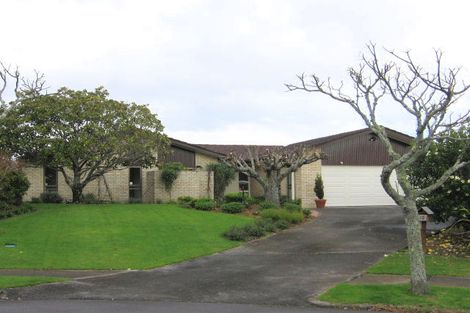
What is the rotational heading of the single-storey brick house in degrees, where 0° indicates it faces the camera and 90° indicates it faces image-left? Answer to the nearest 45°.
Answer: approximately 0°

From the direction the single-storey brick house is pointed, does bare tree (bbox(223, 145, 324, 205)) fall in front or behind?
in front

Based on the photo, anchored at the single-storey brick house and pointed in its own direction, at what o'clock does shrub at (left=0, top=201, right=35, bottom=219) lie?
The shrub is roughly at 2 o'clock from the single-storey brick house.

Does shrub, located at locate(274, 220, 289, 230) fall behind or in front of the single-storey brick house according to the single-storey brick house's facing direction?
in front
